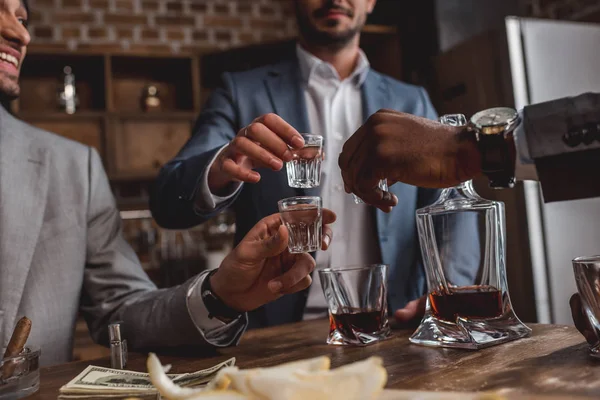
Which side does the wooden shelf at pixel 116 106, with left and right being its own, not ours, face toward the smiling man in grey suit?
front

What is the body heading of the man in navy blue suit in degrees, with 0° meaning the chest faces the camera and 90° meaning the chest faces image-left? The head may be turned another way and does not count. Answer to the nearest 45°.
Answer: approximately 0°

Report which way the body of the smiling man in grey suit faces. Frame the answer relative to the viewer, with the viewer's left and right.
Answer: facing the viewer and to the right of the viewer

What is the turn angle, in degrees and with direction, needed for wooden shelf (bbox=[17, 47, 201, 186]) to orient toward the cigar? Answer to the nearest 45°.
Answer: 0° — it already faces it

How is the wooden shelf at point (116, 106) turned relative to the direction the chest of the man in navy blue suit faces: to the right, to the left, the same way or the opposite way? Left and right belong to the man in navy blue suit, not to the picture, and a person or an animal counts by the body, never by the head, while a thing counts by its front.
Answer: the same way

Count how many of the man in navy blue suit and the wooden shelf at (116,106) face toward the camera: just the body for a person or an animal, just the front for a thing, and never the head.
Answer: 2

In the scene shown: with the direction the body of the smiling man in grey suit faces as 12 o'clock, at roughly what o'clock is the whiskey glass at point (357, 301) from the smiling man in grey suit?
The whiskey glass is roughly at 12 o'clock from the smiling man in grey suit.

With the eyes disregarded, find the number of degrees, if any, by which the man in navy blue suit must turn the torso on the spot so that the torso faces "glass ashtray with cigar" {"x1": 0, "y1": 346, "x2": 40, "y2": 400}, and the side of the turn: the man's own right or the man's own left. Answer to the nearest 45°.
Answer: approximately 45° to the man's own right

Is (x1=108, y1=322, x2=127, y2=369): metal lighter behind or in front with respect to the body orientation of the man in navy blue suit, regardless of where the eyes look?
in front

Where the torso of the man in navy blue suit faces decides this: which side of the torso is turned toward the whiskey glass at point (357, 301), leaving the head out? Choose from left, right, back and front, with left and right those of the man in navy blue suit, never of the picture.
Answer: front

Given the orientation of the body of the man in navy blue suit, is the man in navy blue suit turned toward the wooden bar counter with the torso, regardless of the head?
yes

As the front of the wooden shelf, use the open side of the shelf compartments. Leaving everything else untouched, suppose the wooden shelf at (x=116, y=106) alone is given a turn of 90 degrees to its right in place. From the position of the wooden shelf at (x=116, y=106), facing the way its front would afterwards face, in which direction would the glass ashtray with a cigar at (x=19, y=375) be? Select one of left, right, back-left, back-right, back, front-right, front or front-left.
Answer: left

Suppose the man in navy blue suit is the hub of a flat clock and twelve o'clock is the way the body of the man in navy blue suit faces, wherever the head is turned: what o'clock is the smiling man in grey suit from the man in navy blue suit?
The smiling man in grey suit is roughly at 2 o'clock from the man in navy blue suit.

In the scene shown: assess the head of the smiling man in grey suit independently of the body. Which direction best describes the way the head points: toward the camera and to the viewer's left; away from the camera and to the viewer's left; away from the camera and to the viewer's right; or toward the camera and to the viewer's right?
toward the camera and to the viewer's right

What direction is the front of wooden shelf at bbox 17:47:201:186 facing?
toward the camera
